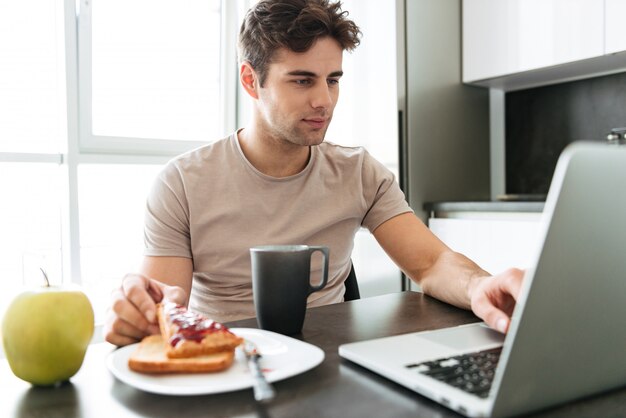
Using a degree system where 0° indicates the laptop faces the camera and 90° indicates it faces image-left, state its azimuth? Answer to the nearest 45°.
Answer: approximately 135°

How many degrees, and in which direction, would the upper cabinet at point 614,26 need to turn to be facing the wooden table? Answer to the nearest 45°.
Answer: approximately 45° to its left

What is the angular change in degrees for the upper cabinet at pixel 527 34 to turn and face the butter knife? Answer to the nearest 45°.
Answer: approximately 45° to its left

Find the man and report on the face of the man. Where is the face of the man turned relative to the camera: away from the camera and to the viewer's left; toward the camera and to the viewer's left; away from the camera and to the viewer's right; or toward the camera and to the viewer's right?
toward the camera and to the viewer's right

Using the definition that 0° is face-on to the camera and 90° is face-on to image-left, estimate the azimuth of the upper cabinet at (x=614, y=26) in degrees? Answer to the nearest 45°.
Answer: approximately 45°

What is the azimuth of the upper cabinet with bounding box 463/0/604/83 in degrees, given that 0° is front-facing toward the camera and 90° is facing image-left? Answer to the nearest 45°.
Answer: approximately 45°
